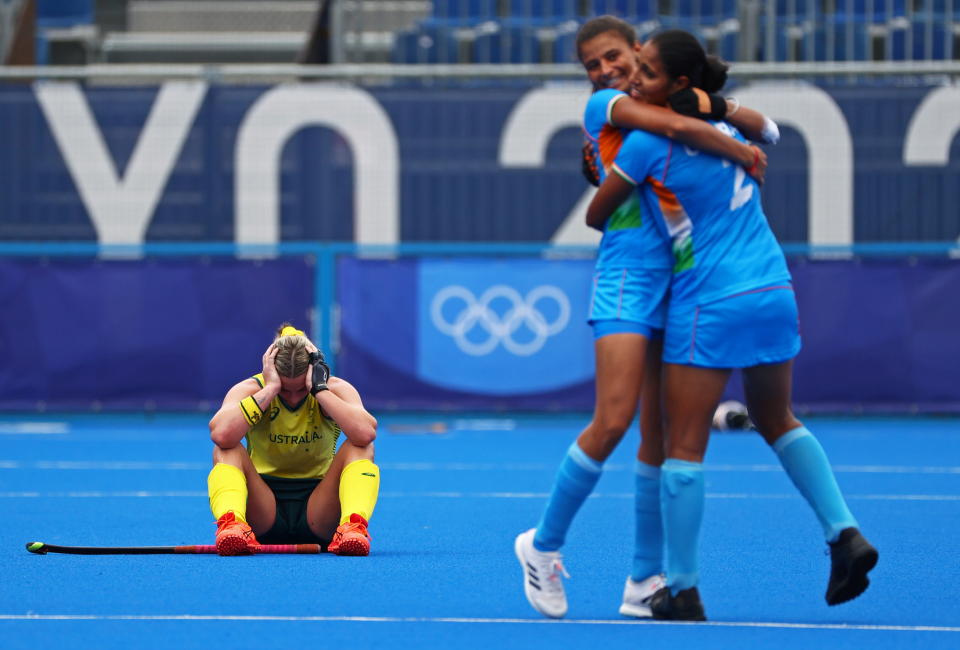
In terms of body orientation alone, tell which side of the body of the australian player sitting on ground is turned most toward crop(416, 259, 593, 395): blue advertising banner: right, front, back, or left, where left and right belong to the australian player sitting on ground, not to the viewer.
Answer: back

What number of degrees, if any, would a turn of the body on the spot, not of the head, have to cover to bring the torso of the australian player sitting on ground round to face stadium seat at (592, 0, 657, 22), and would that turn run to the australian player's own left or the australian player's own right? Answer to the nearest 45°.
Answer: approximately 180°

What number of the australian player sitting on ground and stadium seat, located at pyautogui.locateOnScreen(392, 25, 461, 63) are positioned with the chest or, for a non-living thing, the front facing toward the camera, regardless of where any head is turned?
2

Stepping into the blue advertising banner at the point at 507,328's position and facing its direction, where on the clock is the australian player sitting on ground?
The australian player sitting on ground is roughly at 12 o'clock from the blue advertising banner.

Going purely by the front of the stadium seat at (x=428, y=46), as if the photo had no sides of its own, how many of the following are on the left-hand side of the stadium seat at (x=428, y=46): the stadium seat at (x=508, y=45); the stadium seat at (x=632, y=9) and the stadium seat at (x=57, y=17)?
2

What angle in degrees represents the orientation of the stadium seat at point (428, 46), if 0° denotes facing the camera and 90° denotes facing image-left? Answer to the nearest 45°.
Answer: approximately 0°

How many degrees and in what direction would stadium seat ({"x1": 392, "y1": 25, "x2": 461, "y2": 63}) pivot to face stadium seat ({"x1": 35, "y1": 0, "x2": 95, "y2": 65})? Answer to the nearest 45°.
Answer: approximately 90° to its right

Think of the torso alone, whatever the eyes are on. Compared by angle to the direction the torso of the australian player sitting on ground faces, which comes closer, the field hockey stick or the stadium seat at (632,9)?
the field hockey stick

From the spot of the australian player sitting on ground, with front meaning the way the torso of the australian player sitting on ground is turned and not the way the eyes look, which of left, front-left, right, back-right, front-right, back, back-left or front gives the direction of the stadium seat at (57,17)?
back
